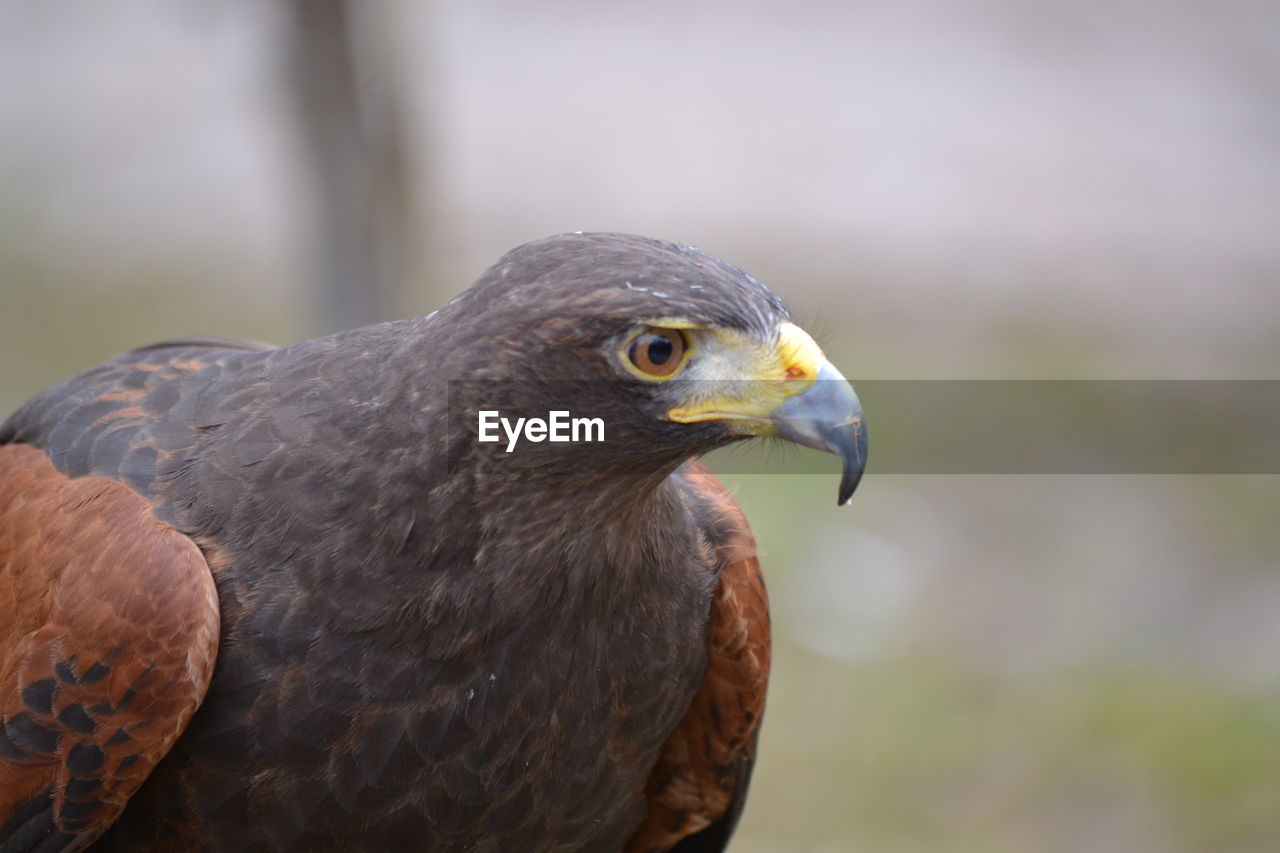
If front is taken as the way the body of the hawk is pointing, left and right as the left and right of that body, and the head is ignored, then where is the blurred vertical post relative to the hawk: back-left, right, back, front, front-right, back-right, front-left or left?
back-left

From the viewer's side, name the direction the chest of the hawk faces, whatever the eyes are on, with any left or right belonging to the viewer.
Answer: facing the viewer and to the right of the viewer
